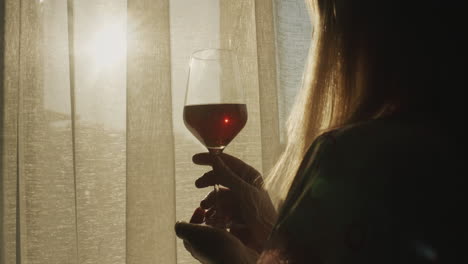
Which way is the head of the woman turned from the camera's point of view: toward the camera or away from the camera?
away from the camera

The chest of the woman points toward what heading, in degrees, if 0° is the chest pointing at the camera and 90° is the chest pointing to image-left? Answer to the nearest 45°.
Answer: approximately 135°
